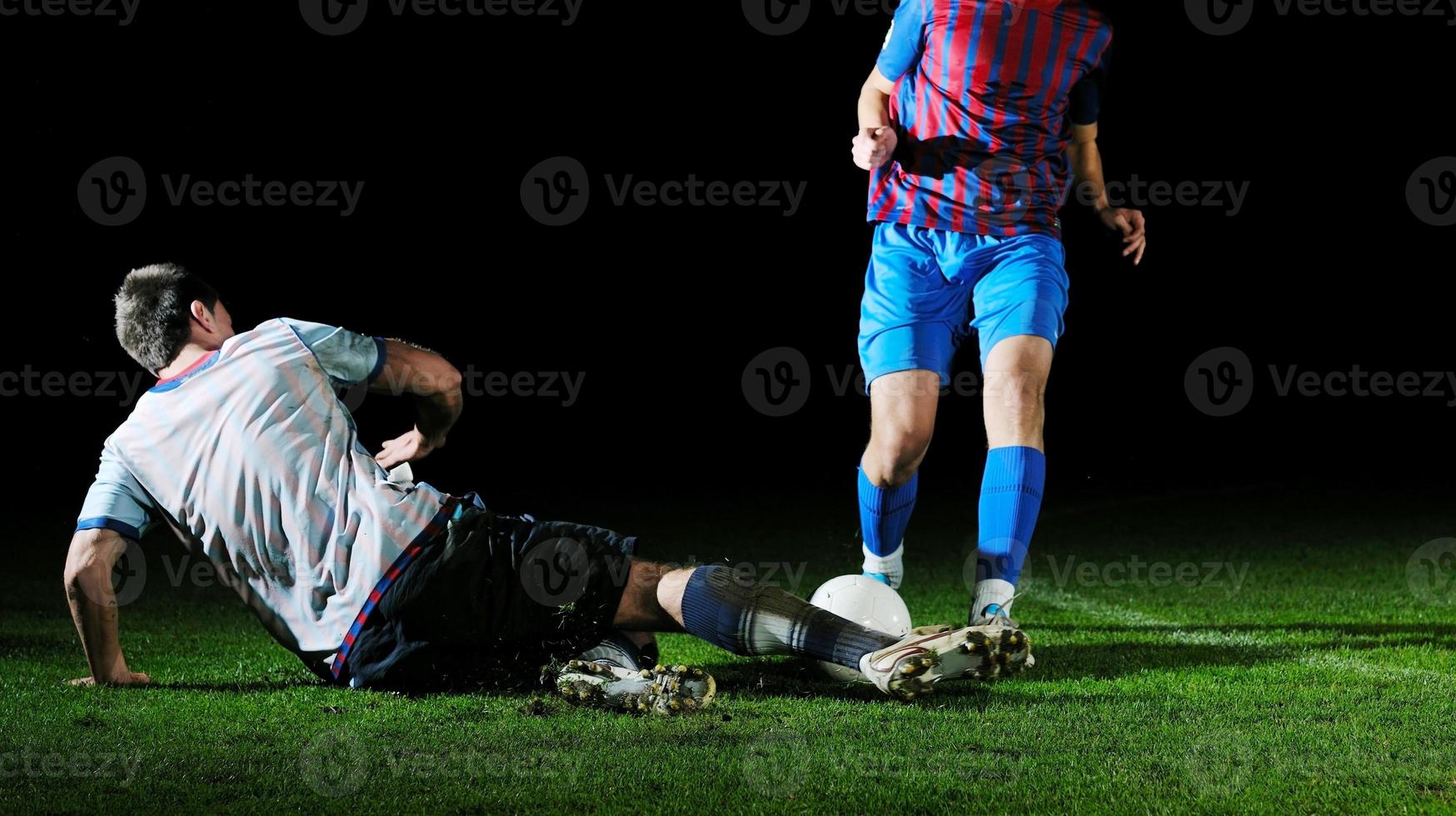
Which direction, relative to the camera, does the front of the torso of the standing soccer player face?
toward the camera

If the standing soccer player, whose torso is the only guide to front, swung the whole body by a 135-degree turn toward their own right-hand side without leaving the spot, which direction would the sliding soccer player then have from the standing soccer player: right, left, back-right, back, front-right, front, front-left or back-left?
left
